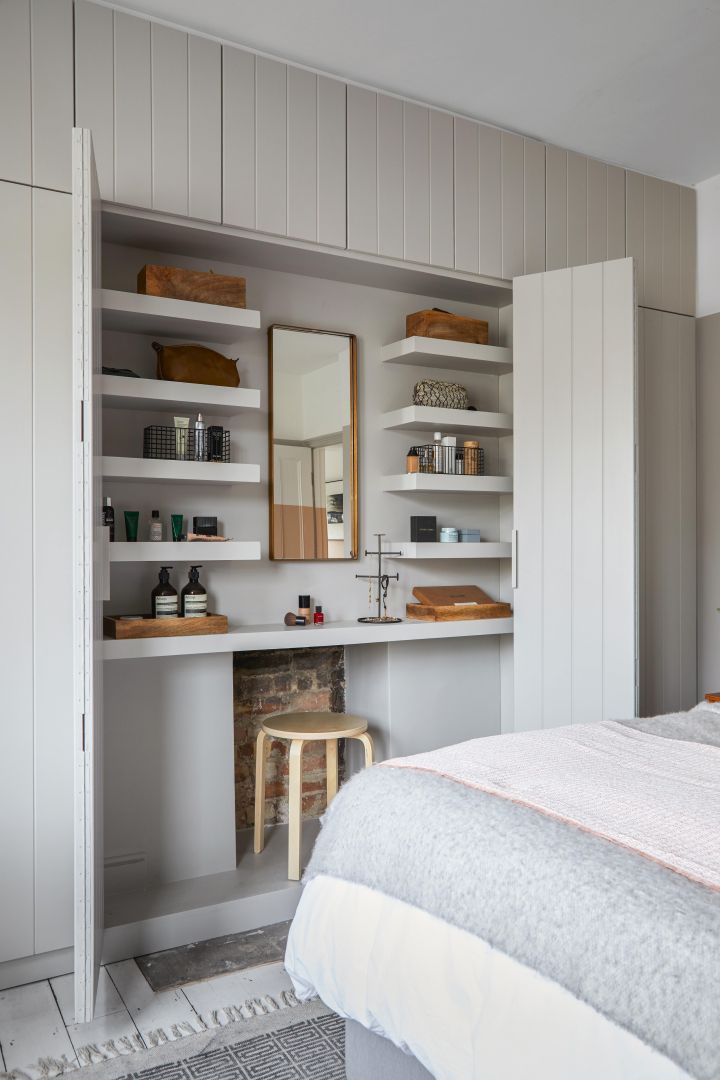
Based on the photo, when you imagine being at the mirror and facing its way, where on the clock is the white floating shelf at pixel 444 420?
The white floating shelf is roughly at 10 o'clock from the mirror.

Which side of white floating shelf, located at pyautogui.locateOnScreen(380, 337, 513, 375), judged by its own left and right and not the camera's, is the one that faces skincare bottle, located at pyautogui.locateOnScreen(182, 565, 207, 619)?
right

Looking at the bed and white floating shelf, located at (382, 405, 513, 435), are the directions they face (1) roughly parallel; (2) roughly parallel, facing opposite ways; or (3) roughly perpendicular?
roughly perpendicular

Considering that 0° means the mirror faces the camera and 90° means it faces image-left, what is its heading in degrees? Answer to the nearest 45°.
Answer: approximately 315°

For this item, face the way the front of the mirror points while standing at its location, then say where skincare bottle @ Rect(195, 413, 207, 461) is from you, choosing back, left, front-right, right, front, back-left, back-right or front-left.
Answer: right

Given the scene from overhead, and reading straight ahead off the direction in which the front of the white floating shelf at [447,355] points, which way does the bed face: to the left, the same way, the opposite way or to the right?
to the right

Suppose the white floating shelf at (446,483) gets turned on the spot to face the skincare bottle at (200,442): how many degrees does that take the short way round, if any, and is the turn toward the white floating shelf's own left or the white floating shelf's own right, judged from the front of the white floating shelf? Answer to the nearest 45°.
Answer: approximately 90° to the white floating shelf's own right

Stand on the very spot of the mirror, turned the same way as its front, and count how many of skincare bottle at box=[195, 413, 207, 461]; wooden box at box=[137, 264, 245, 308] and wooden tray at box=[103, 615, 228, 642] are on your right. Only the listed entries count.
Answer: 3

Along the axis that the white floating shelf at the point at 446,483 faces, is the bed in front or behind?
in front

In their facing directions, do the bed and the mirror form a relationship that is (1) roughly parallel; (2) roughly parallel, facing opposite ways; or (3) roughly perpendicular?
roughly perpendicular

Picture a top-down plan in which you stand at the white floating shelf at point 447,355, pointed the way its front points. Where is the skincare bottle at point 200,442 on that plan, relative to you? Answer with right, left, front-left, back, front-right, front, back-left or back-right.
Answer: right

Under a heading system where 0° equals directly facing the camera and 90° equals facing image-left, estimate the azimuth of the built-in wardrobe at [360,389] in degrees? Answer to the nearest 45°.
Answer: approximately 315°
